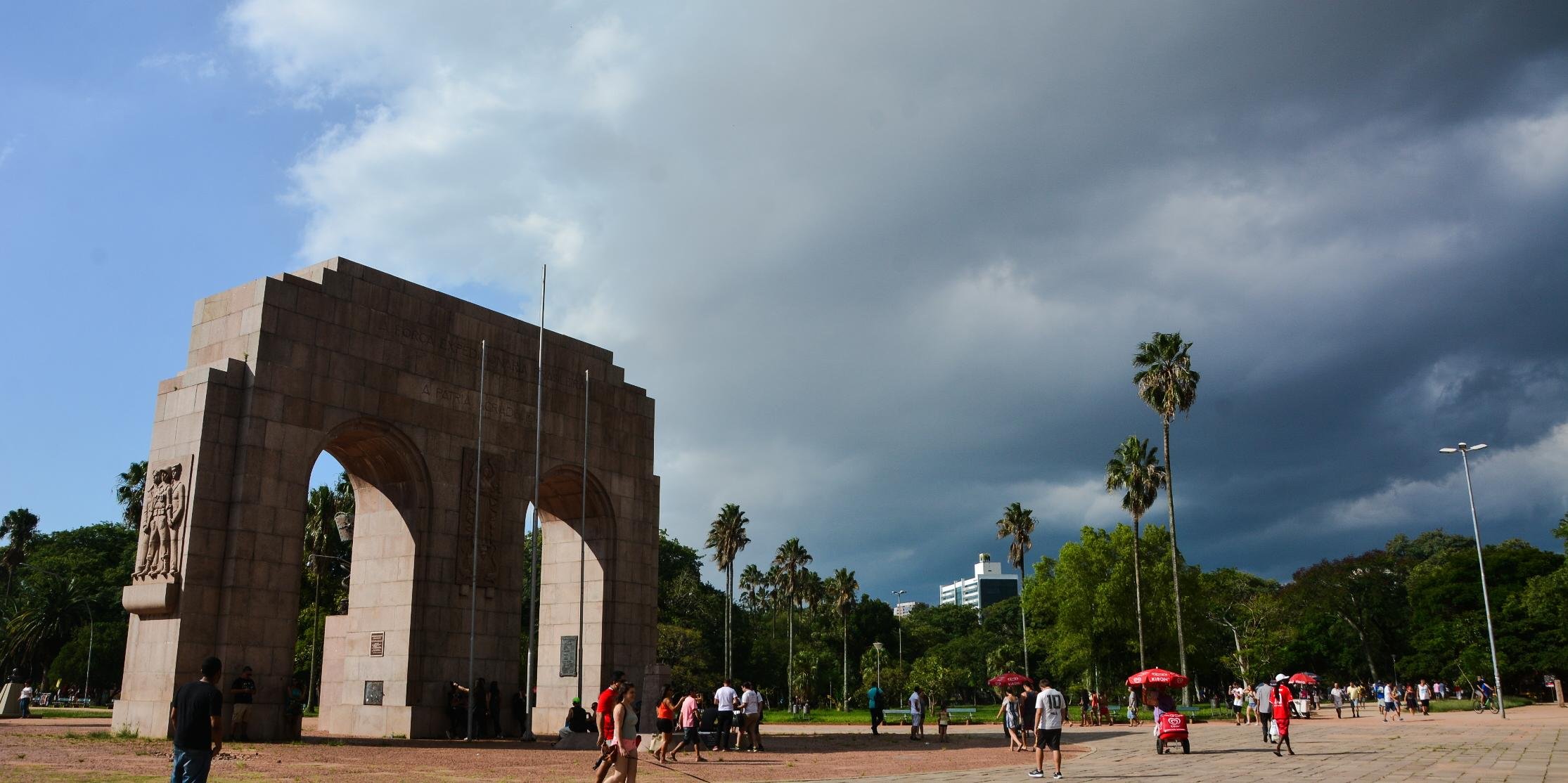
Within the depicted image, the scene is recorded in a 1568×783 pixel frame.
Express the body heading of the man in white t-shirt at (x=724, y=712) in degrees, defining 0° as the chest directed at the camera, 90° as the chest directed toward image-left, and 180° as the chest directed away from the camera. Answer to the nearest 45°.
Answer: approximately 180°

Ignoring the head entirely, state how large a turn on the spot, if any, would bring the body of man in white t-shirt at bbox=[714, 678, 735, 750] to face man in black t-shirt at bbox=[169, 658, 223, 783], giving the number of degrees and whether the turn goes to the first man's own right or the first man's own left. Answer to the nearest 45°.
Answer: approximately 180°

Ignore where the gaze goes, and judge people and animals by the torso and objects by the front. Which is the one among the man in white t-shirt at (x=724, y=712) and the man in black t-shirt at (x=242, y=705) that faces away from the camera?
the man in white t-shirt

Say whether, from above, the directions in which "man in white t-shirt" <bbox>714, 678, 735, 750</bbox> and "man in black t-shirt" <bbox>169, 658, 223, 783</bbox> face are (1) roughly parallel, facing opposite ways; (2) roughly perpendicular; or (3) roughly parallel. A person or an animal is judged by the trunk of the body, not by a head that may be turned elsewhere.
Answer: roughly parallel

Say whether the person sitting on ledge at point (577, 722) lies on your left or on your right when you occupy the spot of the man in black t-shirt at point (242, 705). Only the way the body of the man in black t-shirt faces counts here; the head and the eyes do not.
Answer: on your left

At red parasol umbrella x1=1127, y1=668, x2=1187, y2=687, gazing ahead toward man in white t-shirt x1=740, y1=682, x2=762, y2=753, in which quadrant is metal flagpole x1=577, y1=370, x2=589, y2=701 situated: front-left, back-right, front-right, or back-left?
front-right

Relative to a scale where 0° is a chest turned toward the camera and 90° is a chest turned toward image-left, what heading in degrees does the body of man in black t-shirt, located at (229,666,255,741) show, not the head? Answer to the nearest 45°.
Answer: approximately 315°

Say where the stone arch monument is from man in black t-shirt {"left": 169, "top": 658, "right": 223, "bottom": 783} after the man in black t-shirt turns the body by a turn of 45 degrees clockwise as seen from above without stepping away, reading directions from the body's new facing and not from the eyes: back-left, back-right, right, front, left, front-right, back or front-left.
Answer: left

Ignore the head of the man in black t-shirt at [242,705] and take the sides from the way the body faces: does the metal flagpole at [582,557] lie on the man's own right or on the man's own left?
on the man's own left
